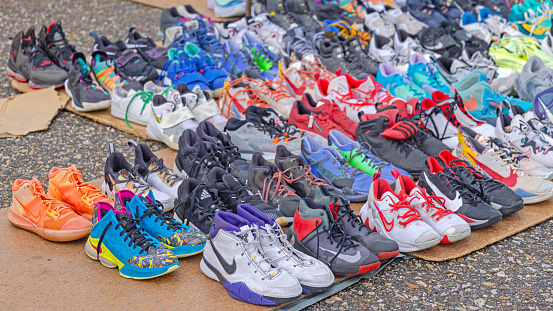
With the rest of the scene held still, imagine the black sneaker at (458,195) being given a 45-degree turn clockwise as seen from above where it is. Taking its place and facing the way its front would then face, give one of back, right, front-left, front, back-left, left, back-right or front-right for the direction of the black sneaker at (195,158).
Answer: right

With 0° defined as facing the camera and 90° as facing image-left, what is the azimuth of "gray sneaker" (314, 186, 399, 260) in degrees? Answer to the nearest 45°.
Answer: approximately 315°

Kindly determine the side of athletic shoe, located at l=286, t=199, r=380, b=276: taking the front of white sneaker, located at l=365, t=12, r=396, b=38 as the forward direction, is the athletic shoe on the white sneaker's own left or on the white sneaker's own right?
on the white sneaker's own right

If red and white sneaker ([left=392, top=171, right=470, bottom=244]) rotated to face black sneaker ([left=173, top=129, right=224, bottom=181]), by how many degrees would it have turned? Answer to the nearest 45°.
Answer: approximately 135° to its right

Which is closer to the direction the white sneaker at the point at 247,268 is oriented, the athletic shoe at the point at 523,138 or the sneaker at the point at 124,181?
the athletic shoe

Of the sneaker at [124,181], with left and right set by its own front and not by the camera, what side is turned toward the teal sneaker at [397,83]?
left

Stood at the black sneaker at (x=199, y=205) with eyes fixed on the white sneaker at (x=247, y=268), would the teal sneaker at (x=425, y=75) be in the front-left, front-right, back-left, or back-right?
back-left

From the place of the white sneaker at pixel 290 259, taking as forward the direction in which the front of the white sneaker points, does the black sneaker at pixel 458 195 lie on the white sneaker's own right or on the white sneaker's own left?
on the white sneaker's own left

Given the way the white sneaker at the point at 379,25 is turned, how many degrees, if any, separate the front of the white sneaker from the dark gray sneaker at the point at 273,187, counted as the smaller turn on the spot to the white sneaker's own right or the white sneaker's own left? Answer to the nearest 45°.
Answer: approximately 45° to the white sneaker's own right

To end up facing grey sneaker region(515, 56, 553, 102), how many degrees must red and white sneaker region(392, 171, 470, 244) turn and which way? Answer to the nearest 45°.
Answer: approximately 135° to its left

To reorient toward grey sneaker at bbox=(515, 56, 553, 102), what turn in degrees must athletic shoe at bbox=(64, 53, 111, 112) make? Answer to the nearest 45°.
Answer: approximately 45° to its left

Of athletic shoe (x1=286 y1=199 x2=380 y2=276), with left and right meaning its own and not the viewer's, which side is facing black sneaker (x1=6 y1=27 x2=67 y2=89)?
back
